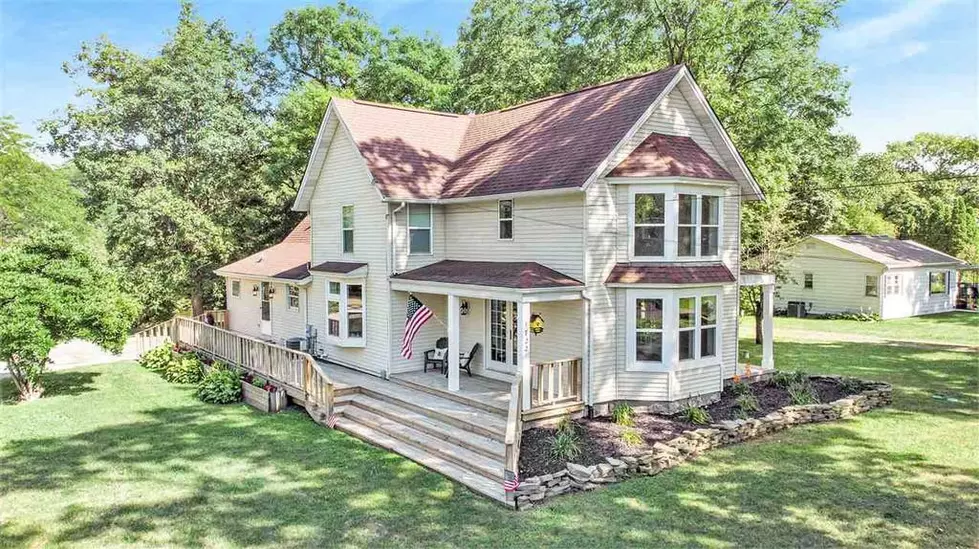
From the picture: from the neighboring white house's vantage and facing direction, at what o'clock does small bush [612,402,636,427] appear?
The small bush is roughly at 2 o'clock from the neighboring white house.

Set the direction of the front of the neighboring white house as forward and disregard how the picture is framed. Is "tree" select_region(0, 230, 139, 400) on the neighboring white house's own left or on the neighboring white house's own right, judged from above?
on the neighboring white house's own right

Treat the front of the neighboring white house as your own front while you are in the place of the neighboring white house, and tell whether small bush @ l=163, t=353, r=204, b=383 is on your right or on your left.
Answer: on your right

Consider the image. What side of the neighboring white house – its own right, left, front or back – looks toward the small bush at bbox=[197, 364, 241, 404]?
right

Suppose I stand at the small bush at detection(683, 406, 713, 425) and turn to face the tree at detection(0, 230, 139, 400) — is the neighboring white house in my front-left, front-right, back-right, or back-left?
back-right

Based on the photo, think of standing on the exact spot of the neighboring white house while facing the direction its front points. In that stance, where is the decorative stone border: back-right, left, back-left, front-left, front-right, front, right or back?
front-right

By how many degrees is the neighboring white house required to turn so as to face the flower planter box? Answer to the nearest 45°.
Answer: approximately 90° to its right
